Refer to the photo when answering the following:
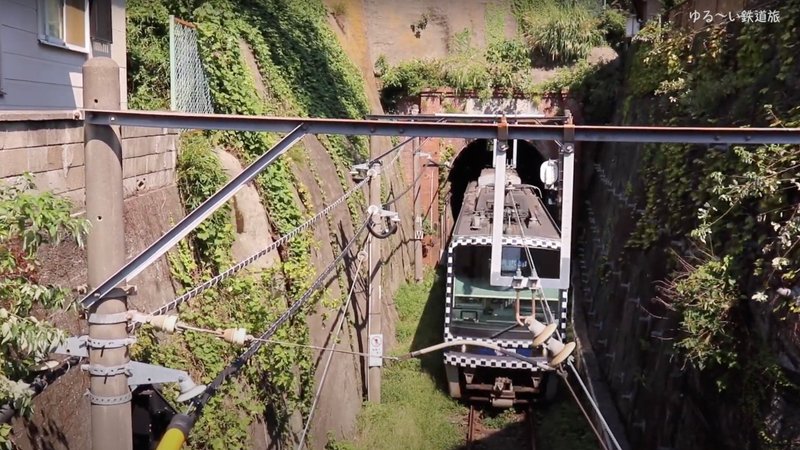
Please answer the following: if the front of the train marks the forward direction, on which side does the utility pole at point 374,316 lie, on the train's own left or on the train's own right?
on the train's own right

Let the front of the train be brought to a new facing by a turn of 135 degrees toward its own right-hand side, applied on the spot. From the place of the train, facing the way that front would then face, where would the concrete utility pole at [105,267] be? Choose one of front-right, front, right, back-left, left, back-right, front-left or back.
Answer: back-left

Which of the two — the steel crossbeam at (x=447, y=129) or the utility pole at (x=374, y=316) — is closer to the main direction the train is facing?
the steel crossbeam

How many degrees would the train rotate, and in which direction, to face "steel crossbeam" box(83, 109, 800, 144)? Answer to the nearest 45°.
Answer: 0° — it already faces it

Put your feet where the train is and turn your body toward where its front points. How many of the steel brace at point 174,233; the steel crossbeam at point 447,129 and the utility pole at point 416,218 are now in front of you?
2

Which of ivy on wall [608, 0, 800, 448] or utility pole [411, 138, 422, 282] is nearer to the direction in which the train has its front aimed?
the ivy on wall

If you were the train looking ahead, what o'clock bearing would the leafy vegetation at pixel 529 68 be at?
The leafy vegetation is roughly at 6 o'clock from the train.

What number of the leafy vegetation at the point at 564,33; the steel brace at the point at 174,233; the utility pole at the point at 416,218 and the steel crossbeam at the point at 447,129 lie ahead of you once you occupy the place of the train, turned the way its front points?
2

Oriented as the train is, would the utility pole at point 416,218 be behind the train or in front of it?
behind

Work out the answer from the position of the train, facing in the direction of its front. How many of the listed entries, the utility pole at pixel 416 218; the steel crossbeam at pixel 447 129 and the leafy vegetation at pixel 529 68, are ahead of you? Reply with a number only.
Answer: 1

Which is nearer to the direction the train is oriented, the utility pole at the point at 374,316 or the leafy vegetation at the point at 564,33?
the utility pole

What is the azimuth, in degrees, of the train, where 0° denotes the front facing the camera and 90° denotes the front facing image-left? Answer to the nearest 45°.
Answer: approximately 0°

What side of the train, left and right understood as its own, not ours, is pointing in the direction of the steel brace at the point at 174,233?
front
